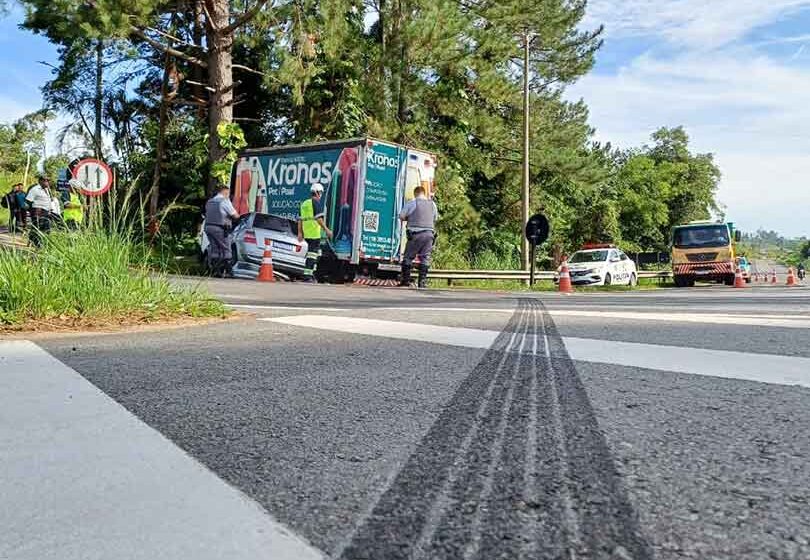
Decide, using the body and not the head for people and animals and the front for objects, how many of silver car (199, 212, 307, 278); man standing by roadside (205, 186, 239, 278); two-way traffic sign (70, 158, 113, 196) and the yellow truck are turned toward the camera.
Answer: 2

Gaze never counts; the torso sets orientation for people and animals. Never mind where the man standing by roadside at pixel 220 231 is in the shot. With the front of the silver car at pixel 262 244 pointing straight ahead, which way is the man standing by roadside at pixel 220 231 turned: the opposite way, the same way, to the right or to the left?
to the right

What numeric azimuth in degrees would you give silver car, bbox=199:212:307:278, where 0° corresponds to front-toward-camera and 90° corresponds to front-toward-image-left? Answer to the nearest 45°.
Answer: approximately 135°

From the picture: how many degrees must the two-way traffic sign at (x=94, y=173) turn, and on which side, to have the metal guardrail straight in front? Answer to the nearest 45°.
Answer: approximately 135° to its left

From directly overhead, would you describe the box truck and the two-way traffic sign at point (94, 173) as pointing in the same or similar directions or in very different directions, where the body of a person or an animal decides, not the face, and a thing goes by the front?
very different directions

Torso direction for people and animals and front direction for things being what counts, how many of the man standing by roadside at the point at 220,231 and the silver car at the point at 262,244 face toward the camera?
0

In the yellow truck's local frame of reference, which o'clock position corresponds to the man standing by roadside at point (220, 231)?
The man standing by roadside is roughly at 1 o'clock from the yellow truck.

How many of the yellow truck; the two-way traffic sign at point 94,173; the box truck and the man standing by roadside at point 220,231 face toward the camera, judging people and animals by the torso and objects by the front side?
2

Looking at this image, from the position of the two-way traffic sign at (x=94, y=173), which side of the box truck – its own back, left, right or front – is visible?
left

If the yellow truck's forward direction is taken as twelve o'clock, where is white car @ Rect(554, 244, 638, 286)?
The white car is roughly at 2 o'clock from the yellow truck.

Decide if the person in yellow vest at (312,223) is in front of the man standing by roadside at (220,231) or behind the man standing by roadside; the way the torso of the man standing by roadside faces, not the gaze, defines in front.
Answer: in front

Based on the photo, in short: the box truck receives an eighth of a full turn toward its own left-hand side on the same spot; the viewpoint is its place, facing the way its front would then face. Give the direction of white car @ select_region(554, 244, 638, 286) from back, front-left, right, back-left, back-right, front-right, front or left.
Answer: back-right

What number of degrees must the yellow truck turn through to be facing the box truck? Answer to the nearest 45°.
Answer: approximately 45° to its right

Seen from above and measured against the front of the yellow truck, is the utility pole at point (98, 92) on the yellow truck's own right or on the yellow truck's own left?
on the yellow truck's own right

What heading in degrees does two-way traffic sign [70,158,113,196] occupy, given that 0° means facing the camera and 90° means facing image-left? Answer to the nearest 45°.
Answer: approximately 0°

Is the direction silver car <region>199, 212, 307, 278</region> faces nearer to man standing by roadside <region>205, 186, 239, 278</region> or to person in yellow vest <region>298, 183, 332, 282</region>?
the man standing by roadside

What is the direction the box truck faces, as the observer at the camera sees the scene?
facing away from the viewer and to the left of the viewer
